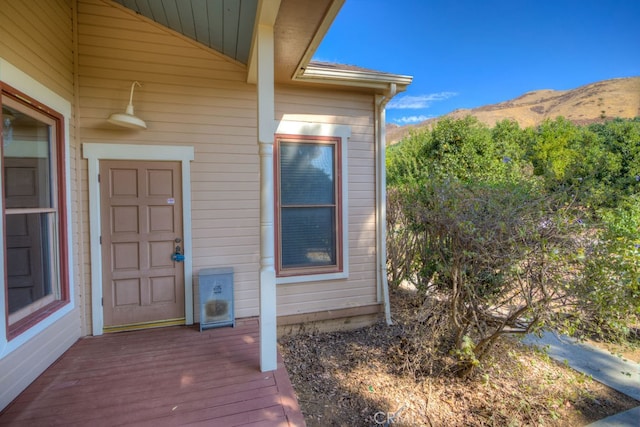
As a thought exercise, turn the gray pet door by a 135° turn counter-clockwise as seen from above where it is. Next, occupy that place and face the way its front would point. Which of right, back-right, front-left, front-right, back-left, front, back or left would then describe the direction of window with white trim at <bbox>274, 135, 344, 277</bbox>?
front-right

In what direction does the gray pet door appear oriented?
toward the camera
